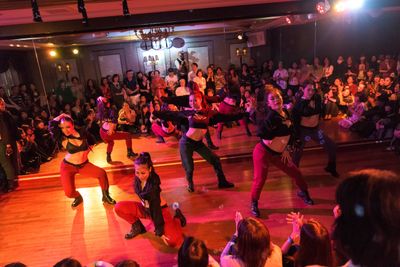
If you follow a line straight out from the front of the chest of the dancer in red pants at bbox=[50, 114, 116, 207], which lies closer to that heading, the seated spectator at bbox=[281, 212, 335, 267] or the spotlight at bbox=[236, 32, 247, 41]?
the seated spectator

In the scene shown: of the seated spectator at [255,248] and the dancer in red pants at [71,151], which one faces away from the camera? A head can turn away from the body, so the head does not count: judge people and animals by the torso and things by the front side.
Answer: the seated spectator

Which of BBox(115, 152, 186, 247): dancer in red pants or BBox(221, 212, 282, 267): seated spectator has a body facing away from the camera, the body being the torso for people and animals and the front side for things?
the seated spectator

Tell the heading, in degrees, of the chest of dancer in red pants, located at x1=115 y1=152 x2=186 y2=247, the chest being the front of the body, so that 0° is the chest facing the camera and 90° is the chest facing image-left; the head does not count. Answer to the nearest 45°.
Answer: approximately 45°

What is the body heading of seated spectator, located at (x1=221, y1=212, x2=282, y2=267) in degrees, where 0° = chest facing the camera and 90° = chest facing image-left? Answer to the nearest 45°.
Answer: approximately 180°

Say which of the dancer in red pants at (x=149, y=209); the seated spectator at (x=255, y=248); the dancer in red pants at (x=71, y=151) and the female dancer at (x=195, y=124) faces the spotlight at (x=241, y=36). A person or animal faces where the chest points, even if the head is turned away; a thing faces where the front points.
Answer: the seated spectator

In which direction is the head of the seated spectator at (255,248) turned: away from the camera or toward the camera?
away from the camera

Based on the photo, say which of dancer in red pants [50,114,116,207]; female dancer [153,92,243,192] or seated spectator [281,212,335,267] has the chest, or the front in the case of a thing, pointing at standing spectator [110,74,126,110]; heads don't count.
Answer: the seated spectator

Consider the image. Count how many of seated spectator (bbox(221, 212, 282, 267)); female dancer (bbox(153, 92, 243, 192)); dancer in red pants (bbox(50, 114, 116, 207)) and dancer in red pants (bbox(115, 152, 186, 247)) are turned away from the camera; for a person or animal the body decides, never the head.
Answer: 1

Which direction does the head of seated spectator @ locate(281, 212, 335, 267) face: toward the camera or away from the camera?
away from the camera

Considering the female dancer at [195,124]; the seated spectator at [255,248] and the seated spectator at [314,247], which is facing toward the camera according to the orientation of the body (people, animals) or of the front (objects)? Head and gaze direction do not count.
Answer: the female dancer

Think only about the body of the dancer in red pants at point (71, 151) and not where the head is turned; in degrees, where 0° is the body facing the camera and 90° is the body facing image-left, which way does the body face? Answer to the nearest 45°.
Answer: approximately 0°

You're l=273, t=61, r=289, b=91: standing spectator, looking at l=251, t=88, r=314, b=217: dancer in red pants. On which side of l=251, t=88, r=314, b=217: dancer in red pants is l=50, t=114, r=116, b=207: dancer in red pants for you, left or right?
right

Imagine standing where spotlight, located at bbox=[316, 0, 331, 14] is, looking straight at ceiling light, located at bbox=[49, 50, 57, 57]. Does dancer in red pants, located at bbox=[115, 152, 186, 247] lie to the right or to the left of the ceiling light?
left
